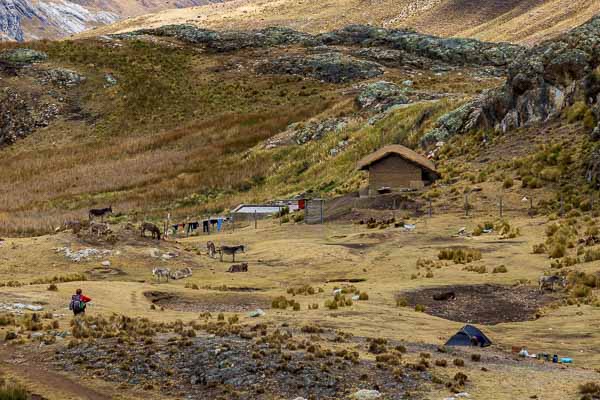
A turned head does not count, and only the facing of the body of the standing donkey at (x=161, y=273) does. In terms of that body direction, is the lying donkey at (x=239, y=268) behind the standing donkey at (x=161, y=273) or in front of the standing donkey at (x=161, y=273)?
behind

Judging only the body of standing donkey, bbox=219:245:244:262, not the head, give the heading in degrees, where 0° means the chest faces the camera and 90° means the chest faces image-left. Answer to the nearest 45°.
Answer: approximately 270°

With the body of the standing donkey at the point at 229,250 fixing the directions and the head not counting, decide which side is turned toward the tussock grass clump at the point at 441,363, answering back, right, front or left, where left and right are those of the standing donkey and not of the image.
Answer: right

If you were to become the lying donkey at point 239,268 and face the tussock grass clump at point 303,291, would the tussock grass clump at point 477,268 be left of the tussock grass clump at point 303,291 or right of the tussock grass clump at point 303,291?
left

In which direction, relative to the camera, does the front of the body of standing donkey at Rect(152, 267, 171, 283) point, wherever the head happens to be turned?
to the viewer's left

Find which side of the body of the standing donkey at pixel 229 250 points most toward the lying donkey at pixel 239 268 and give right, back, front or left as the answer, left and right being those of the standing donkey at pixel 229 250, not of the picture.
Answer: right
